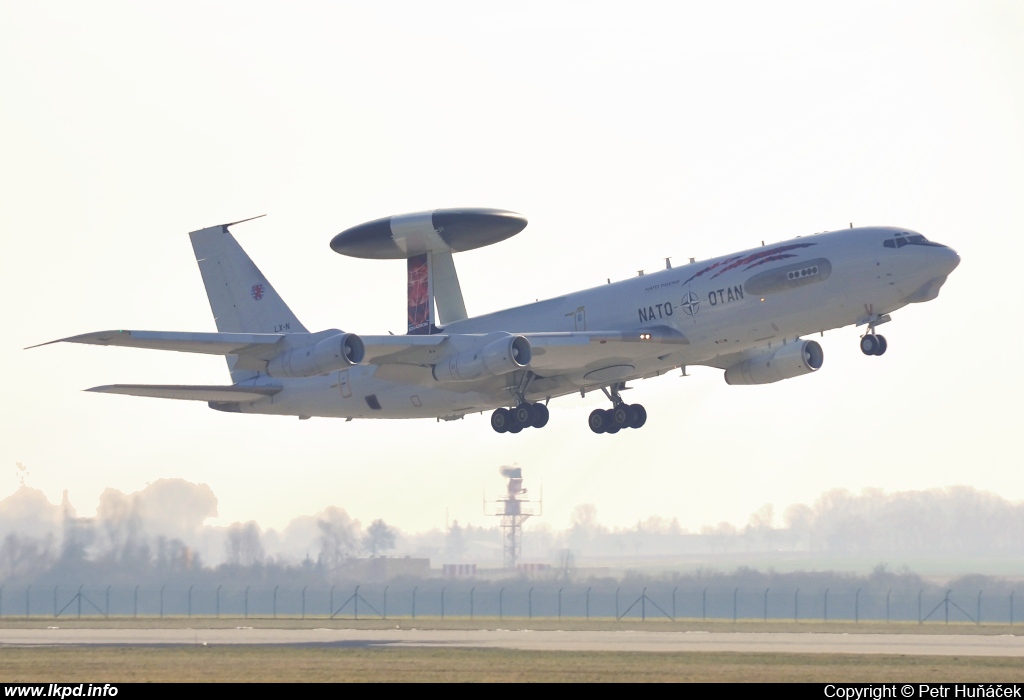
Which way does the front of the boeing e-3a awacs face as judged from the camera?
facing the viewer and to the right of the viewer
